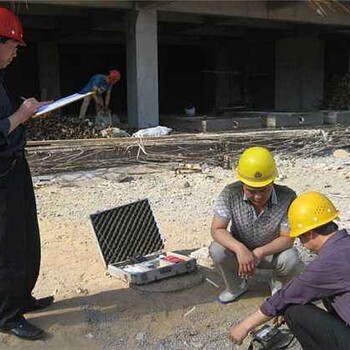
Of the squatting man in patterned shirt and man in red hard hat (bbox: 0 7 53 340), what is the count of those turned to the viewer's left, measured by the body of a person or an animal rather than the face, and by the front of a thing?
0

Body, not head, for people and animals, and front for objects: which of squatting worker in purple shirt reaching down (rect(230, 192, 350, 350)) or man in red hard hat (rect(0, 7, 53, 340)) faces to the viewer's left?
the squatting worker in purple shirt reaching down

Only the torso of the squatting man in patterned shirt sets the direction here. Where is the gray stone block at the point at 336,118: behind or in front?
behind

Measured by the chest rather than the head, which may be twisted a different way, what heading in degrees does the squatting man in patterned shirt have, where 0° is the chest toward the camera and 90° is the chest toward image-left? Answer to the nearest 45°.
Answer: approximately 0°

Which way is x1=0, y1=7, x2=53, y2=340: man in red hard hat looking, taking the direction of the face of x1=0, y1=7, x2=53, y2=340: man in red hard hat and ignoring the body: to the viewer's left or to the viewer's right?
to the viewer's right

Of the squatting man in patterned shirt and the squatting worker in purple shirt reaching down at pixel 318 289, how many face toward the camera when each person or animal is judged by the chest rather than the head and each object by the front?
1

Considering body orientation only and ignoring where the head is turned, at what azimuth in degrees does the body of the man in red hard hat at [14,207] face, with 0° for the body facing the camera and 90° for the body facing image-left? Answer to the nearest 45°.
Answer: approximately 270°

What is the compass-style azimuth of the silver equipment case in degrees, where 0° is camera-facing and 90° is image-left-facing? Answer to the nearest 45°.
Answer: approximately 315°

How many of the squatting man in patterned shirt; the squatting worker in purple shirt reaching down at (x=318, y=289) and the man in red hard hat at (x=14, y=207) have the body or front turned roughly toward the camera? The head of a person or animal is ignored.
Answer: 1

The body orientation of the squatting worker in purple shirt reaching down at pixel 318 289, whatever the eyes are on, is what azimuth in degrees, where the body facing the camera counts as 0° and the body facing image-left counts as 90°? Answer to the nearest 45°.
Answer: approximately 90°

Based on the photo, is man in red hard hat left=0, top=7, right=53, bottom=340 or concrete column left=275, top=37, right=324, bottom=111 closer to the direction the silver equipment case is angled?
the man in red hard hat

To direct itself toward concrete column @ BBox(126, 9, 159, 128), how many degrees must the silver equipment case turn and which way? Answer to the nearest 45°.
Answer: approximately 135° to its left
